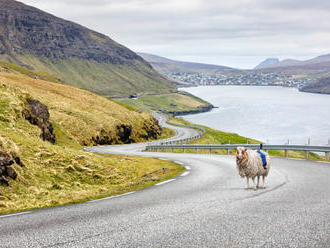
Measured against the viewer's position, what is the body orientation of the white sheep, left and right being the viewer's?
facing the viewer and to the left of the viewer

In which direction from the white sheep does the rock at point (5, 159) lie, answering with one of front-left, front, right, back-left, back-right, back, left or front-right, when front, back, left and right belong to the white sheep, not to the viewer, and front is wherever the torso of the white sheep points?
front-right

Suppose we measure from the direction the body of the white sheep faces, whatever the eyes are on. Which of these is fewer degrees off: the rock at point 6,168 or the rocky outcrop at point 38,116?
the rock

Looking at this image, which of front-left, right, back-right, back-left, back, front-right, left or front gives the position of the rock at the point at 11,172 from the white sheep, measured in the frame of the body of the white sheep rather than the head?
front-right

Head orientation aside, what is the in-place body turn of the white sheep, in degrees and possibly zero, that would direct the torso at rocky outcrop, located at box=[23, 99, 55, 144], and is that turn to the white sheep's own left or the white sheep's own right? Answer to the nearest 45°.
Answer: approximately 90° to the white sheep's own right

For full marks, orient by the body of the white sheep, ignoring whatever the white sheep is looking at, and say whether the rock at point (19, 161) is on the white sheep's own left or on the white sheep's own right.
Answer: on the white sheep's own right

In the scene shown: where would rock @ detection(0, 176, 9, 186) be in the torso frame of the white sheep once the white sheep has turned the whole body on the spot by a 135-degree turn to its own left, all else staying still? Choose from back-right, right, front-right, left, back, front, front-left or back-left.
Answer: back
